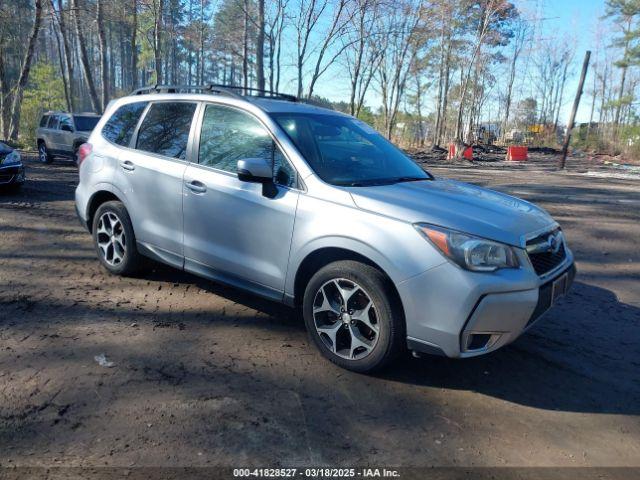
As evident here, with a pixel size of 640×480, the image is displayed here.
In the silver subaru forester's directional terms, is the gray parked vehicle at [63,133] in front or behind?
behind

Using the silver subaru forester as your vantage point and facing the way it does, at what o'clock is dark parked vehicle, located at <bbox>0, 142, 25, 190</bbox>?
The dark parked vehicle is roughly at 6 o'clock from the silver subaru forester.

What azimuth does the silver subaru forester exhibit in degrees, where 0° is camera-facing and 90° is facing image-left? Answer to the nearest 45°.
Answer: approximately 315°

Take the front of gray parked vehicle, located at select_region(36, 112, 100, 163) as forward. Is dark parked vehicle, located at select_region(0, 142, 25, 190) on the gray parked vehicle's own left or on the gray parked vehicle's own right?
on the gray parked vehicle's own right
